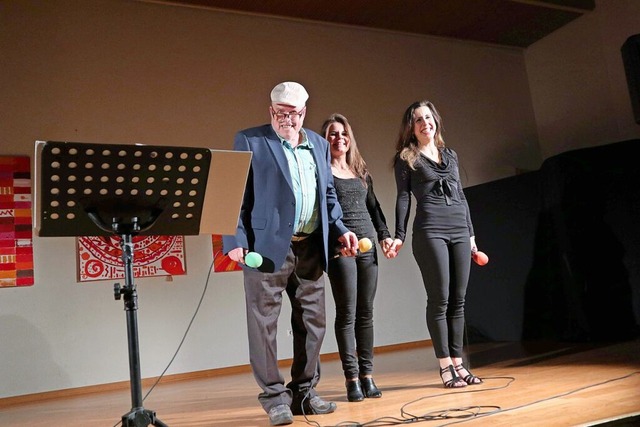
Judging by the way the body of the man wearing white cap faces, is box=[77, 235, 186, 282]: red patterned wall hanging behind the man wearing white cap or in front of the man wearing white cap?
behind

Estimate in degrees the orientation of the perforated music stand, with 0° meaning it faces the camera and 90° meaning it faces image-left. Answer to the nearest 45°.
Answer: approximately 180°

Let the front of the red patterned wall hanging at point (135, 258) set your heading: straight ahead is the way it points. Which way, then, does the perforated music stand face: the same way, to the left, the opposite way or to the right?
the opposite way

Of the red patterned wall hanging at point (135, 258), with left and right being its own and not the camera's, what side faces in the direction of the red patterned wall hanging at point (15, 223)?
right

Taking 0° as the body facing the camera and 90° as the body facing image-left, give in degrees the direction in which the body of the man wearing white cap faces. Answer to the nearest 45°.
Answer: approximately 315°

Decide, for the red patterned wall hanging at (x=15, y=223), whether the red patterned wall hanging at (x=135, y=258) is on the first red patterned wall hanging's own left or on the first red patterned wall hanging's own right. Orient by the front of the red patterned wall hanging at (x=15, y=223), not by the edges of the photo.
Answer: on the first red patterned wall hanging's own left

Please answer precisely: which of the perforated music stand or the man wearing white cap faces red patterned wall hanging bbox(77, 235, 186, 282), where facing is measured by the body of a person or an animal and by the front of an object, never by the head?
the perforated music stand

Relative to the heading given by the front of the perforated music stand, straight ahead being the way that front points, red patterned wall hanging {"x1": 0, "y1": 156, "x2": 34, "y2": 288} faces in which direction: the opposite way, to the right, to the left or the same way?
the opposite way

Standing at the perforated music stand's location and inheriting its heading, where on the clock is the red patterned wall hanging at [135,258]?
The red patterned wall hanging is roughly at 12 o'clock from the perforated music stand.

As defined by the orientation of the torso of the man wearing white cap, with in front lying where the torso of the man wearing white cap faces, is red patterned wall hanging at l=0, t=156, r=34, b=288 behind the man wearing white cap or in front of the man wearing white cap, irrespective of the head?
behind

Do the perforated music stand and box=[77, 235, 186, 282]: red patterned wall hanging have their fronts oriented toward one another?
yes
